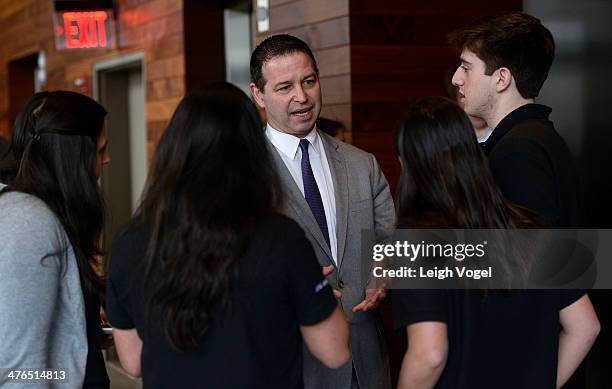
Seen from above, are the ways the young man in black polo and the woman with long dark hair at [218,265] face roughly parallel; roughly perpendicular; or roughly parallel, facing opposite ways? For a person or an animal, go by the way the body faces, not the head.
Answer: roughly perpendicular

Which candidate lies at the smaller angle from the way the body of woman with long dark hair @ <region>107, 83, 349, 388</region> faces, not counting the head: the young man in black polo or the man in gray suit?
the man in gray suit

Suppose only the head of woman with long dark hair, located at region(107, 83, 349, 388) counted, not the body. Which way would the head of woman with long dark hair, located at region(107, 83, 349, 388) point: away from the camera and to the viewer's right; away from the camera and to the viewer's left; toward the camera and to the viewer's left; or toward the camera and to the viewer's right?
away from the camera and to the viewer's right

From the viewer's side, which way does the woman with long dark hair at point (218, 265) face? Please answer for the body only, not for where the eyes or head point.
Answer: away from the camera

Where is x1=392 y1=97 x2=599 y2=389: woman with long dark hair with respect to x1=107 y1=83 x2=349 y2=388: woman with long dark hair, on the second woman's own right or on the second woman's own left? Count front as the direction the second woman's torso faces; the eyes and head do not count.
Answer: on the second woman's own right

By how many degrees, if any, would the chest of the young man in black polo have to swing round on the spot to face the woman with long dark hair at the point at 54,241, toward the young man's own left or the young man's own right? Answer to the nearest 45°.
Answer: approximately 45° to the young man's own left

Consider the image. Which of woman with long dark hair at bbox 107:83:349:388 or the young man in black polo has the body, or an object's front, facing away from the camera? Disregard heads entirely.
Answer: the woman with long dark hair

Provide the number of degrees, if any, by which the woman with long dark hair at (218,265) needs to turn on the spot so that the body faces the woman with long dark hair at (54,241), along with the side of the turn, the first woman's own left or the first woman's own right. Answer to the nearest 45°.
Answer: approximately 45° to the first woman's own left

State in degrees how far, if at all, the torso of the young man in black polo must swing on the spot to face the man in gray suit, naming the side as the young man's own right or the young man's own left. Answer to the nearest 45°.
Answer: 0° — they already face them

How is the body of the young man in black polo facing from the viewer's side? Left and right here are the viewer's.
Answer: facing to the left of the viewer

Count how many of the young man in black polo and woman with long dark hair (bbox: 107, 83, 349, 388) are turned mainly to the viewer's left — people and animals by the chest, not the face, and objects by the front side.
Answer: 1
